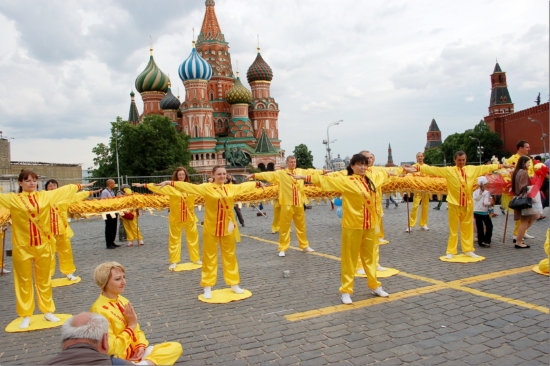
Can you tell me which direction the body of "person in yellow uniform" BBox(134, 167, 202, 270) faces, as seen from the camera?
toward the camera

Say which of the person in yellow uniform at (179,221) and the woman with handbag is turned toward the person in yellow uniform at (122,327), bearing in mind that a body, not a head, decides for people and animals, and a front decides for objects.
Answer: the person in yellow uniform at (179,221)

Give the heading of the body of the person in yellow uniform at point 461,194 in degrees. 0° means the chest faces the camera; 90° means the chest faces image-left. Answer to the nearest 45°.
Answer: approximately 0°

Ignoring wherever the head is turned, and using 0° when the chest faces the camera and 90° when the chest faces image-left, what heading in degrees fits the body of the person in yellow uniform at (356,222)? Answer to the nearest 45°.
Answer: approximately 315°

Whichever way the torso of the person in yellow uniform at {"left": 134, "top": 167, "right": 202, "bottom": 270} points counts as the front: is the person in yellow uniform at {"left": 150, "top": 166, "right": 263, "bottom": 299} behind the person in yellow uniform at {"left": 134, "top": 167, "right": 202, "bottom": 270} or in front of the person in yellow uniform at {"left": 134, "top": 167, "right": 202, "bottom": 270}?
in front

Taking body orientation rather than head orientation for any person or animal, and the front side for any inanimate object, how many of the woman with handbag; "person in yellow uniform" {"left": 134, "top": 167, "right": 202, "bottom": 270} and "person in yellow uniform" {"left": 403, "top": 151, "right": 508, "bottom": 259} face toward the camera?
2

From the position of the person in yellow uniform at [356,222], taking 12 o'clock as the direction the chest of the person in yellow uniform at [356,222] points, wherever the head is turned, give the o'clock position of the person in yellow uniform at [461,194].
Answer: the person in yellow uniform at [461,194] is roughly at 9 o'clock from the person in yellow uniform at [356,222].

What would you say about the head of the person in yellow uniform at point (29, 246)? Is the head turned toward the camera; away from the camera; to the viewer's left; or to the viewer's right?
toward the camera
